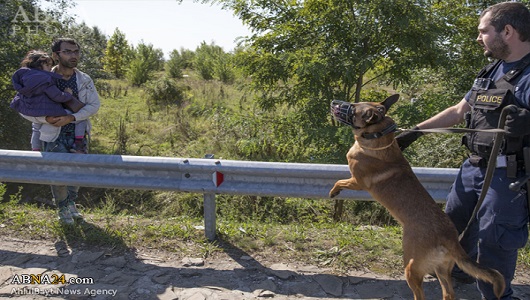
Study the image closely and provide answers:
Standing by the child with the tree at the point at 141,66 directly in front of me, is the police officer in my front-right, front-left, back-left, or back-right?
back-right

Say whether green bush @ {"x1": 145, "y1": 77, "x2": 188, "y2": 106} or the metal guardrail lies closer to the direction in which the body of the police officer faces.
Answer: the metal guardrail

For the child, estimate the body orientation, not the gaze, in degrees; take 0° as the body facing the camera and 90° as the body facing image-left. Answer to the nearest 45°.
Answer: approximately 225°

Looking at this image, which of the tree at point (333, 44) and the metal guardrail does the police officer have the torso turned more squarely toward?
the metal guardrail

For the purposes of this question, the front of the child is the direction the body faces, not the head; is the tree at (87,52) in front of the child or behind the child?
in front

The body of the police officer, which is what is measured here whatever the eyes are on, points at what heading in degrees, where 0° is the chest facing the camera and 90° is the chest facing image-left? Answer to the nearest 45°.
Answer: approximately 45°

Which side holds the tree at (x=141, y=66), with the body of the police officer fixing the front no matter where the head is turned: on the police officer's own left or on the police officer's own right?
on the police officer's own right

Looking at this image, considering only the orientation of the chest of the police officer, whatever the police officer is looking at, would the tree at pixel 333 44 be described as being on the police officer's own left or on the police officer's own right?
on the police officer's own right

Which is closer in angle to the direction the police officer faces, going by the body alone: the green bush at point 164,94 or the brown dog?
the brown dog

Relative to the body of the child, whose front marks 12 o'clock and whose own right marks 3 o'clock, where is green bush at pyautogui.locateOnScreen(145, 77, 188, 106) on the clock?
The green bush is roughly at 11 o'clock from the child.

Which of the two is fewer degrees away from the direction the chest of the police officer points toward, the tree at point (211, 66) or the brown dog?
the brown dog

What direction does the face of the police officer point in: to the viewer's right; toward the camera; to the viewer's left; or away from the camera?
to the viewer's left
